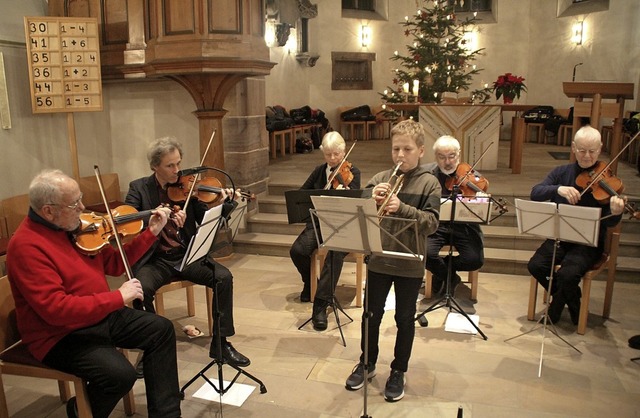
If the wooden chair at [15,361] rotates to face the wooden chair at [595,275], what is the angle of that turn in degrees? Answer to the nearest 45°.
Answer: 0° — it already faces it

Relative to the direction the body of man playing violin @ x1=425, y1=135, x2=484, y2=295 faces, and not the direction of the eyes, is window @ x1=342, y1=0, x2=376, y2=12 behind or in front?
behind

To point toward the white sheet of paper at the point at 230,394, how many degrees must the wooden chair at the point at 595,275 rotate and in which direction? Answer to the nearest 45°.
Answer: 0° — it already faces it

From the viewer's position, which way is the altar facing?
facing the viewer

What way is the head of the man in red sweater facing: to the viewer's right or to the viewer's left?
to the viewer's right

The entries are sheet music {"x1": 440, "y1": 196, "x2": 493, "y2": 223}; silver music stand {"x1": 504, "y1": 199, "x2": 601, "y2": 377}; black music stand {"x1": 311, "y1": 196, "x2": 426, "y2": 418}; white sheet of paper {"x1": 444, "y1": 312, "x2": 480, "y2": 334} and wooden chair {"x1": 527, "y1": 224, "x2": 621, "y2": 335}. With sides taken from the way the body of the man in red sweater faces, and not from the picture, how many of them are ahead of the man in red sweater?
5

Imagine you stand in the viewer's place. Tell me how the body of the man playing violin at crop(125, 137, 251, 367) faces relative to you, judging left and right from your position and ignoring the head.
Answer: facing the viewer and to the right of the viewer

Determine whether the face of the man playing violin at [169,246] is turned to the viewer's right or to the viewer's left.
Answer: to the viewer's right

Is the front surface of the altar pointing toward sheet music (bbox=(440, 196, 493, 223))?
yes

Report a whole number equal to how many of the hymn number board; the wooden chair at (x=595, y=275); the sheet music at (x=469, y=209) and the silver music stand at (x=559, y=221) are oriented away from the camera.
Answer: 2

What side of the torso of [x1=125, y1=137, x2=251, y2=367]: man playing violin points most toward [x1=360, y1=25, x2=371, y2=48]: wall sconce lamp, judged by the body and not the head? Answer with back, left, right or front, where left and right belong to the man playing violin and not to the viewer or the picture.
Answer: left

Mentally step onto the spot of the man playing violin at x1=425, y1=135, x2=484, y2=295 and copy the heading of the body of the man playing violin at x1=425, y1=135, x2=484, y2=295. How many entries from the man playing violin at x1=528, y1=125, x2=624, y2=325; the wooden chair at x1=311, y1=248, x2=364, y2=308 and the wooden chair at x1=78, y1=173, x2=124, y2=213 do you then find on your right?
2

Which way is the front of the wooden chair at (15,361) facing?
to the viewer's right

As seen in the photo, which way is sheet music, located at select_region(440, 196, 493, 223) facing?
away from the camera

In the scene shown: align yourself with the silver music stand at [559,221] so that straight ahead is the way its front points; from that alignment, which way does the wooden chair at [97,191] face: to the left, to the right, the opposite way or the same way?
to the right

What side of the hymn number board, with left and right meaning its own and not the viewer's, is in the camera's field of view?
front

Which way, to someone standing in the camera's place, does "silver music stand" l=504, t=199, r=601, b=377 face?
facing away from the viewer
